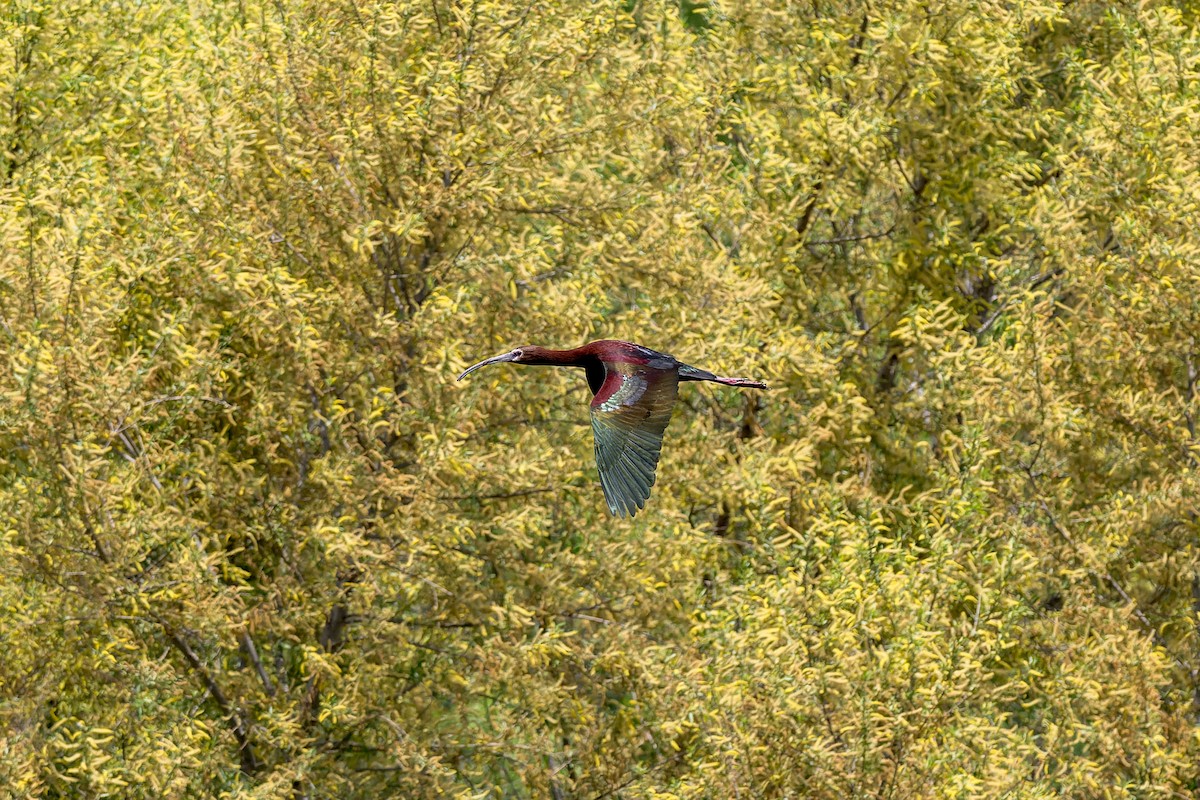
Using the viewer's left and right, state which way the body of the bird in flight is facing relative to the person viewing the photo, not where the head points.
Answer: facing to the left of the viewer
